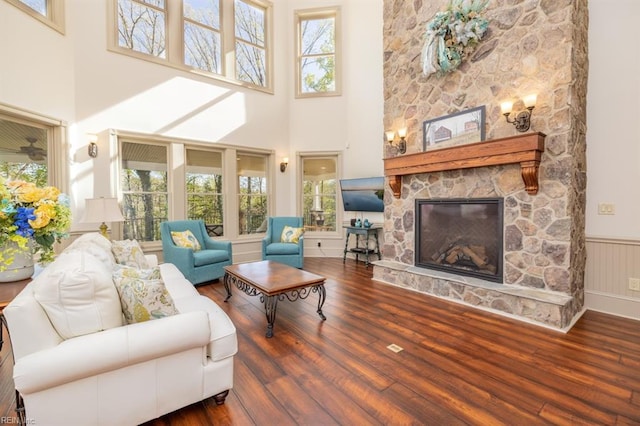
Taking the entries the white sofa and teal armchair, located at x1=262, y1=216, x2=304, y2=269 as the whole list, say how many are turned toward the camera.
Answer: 1

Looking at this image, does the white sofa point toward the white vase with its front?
no

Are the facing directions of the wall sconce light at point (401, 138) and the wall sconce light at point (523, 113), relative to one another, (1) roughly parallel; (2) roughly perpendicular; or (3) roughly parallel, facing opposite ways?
roughly parallel

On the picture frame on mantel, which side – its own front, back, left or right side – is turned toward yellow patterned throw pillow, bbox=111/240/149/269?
front

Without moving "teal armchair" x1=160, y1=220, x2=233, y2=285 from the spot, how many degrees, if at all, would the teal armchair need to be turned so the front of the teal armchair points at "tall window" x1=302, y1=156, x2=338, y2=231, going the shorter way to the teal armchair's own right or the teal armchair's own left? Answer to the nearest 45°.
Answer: approximately 90° to the teal armchair's own left

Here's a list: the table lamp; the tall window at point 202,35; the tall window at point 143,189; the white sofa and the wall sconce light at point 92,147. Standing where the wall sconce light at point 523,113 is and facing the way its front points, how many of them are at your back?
0

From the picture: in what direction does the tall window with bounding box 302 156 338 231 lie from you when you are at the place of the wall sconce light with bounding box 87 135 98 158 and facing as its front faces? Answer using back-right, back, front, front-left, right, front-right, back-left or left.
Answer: front-left

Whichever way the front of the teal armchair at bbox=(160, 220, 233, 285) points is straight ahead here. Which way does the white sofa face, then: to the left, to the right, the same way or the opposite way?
to the left

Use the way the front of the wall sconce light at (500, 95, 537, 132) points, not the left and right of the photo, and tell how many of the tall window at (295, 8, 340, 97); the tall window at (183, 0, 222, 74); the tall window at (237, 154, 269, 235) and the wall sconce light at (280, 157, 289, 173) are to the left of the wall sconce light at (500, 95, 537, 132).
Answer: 0

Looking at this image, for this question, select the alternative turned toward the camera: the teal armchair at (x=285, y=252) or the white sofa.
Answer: the teal armchair

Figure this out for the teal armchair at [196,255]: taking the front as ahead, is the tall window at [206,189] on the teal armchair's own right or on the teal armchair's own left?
on the teal armchair's own left

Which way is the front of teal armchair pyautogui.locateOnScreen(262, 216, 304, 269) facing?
toward the camera

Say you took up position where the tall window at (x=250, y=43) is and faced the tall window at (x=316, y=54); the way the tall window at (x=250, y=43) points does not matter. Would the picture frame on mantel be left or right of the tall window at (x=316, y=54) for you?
right

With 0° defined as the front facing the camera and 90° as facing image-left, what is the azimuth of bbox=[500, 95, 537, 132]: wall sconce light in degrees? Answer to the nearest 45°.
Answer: approximately 45°

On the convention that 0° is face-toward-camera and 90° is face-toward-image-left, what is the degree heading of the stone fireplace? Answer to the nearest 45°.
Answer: approximately 45°

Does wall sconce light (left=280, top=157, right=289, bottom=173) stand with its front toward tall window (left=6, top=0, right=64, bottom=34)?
no
